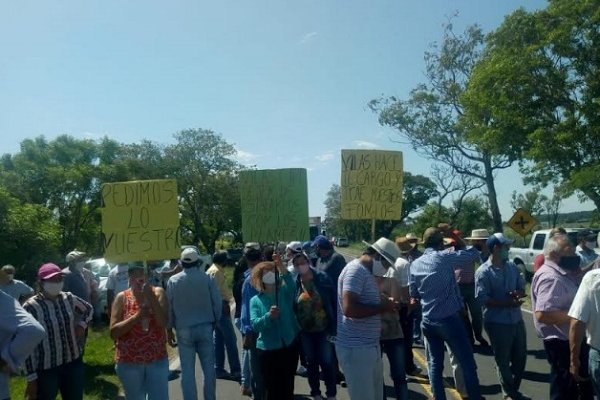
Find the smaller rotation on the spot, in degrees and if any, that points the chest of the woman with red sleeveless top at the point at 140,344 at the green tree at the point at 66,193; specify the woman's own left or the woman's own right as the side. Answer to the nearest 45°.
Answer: approximately 180°

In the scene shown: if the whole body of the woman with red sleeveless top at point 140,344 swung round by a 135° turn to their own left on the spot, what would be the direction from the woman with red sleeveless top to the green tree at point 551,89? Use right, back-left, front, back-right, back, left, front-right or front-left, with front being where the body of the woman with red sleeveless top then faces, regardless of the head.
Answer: front

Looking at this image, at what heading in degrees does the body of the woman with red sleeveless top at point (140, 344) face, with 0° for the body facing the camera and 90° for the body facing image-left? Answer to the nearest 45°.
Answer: approximately 0°

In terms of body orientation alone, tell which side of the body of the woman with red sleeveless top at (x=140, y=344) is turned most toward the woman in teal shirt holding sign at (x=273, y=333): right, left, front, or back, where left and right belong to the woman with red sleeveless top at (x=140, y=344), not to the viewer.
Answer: left

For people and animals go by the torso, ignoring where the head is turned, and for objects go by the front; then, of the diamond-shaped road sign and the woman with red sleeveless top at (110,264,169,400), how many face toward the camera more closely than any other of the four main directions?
2

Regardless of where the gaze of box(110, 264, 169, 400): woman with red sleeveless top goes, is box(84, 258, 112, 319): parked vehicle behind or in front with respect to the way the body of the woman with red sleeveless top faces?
behind

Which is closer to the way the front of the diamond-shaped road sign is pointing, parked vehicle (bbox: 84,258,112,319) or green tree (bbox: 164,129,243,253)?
the parked vehicle

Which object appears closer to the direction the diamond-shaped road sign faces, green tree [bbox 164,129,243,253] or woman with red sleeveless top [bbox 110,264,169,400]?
the woman with red sleeveless top

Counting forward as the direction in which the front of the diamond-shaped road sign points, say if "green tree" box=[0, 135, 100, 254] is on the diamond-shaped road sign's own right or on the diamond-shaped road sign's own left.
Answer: on the diamond-shaped road sign's own right

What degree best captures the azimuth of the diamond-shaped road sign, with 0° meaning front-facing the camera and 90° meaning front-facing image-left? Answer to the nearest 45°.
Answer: approximately 0°

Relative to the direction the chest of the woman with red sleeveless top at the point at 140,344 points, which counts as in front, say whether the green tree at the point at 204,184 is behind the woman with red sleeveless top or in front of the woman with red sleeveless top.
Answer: behind

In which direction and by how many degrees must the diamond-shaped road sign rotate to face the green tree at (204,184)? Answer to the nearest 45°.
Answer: approximately 135° to its right
